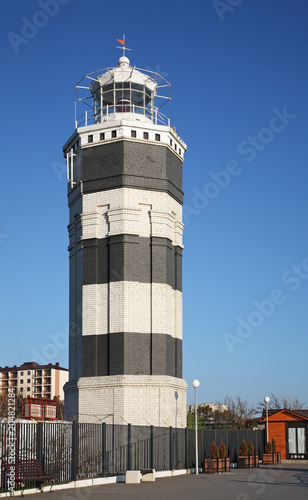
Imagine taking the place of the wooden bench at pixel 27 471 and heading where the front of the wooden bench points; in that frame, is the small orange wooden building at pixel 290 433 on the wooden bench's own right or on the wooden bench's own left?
on the wooden bench's own left

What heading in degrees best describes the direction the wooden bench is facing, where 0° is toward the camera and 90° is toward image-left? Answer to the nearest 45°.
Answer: approximately 315°

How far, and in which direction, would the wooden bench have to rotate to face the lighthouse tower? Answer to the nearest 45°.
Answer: approximately 135° to its left

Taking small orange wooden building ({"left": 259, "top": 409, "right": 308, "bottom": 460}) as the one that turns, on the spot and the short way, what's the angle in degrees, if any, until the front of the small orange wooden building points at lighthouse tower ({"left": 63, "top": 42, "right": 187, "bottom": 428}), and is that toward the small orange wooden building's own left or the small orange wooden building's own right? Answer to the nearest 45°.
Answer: approximately 45° to the small orange wooden building's own right

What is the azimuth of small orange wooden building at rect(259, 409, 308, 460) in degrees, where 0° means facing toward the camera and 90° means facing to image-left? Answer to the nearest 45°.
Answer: approximately 0°
